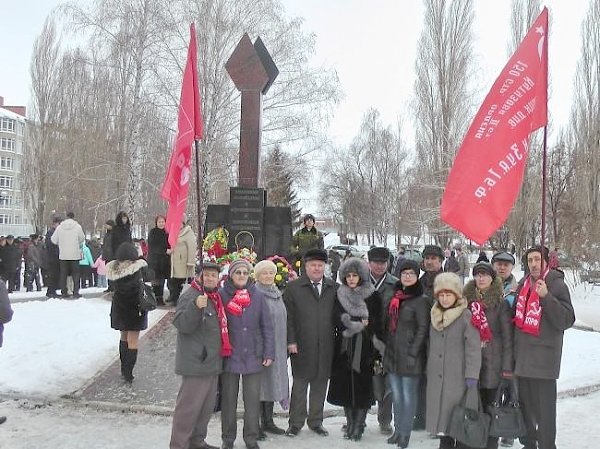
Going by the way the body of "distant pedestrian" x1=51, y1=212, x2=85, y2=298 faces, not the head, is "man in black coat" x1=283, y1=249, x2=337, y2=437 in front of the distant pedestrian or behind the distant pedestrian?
behind

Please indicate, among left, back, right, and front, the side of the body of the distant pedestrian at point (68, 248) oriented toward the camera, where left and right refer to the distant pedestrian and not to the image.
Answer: back

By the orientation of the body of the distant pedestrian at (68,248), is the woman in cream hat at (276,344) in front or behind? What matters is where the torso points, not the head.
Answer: behind

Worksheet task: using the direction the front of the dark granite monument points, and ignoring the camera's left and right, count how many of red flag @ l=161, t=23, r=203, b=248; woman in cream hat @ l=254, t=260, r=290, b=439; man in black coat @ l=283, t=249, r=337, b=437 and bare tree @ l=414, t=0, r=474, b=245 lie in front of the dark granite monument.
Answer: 3

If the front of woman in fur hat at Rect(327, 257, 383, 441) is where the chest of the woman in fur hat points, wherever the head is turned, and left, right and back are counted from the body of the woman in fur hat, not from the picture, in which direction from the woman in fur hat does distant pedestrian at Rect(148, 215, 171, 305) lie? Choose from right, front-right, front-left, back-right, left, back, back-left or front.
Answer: back-right

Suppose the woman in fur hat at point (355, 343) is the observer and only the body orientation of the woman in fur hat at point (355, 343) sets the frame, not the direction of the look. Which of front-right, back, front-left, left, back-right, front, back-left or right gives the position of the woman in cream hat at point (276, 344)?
right

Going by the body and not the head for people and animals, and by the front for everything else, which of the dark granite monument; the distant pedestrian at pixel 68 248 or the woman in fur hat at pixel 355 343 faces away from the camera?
the distant pedestrian

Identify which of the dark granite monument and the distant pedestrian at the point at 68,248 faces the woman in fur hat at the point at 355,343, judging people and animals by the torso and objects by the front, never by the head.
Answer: the dark granite monument

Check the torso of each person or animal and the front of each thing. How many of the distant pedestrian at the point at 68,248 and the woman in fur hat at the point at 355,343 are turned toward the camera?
1

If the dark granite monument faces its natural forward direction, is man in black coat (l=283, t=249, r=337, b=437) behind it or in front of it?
in front

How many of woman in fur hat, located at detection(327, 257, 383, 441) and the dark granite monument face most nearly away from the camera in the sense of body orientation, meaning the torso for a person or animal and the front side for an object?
0
